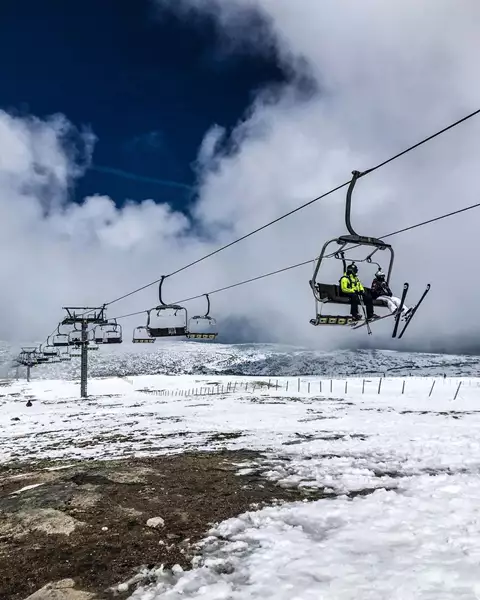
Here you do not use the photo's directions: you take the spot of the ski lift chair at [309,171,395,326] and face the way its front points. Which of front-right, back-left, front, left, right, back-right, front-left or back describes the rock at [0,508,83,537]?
right

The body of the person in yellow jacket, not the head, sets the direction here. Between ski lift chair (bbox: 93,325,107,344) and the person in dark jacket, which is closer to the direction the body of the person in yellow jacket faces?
the person in dark jacket

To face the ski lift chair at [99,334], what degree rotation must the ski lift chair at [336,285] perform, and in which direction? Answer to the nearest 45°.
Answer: approximately 180°

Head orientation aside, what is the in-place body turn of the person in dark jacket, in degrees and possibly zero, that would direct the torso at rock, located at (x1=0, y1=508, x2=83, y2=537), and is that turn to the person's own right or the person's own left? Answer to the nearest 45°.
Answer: approximately 90° to the person's own right

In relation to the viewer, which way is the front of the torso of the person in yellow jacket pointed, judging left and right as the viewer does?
facing the viewer and to the right of the viewer

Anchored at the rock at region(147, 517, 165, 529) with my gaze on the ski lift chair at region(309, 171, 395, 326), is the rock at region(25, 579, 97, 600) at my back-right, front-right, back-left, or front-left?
back-right

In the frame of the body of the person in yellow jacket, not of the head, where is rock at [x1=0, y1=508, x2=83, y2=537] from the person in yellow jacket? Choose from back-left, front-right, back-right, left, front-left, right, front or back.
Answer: right

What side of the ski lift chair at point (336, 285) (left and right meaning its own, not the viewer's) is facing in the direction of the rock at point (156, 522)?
right

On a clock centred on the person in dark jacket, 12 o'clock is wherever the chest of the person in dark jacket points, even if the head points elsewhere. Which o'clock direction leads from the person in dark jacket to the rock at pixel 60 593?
The rock is roughly at 2 o'clock from the person in dark jacket.

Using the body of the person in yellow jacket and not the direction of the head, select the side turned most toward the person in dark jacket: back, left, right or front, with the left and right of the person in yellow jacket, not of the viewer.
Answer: left

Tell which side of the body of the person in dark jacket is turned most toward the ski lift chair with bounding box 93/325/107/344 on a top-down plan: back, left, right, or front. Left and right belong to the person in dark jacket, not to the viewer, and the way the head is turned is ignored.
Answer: back

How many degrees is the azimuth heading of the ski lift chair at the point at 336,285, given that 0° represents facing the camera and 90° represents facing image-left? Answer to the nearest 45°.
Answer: approximately 315°

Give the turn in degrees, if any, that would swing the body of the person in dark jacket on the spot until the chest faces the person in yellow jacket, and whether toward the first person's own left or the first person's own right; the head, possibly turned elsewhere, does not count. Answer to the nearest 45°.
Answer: approximately 90° to the first person's own right

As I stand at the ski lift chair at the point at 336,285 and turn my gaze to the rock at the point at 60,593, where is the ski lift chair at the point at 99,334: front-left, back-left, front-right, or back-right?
back-right
